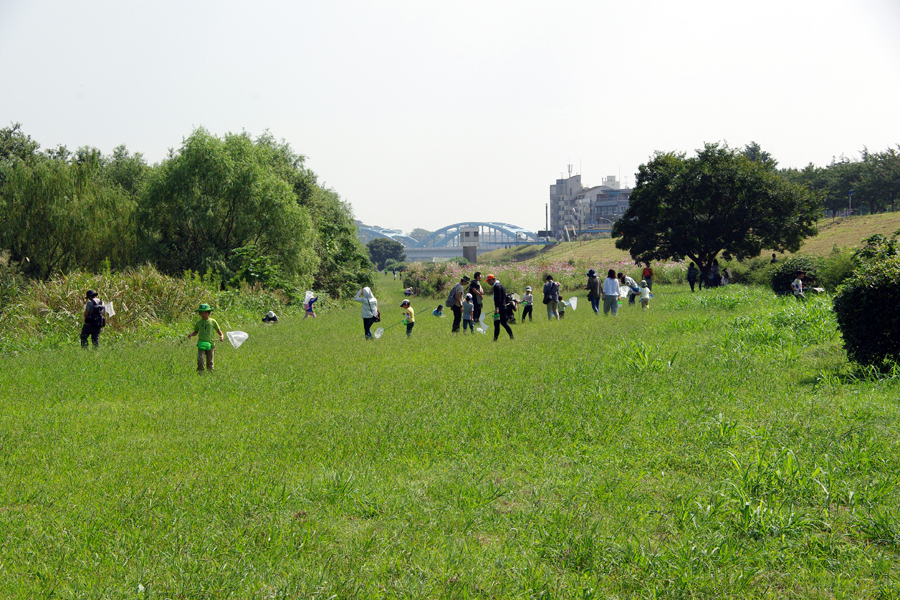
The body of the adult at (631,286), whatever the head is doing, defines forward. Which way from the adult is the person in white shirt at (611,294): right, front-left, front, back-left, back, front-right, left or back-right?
left

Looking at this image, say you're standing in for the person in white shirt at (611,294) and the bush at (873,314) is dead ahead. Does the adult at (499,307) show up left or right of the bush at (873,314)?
right

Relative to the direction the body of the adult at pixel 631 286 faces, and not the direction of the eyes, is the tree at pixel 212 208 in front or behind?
in front

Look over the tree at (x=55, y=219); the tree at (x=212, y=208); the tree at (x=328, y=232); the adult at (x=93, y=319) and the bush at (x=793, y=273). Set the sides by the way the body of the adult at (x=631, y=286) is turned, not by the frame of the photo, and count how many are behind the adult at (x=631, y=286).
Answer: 1

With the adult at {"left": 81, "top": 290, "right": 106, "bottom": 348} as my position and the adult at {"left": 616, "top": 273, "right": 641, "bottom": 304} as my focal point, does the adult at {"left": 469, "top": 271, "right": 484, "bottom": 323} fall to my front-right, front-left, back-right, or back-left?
front-right

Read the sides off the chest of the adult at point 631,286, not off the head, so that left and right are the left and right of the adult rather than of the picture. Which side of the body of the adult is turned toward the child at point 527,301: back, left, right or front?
left

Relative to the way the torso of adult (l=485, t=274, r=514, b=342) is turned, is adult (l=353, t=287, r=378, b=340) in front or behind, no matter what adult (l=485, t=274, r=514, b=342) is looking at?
in front

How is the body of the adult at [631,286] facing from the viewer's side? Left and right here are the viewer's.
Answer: facing to the left of the viewer

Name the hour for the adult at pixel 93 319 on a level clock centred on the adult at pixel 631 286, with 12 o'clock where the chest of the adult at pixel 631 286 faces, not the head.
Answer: the adult at pixel 93 319 is roughly at 10 o'clock from the adult at pixel 631 286.
